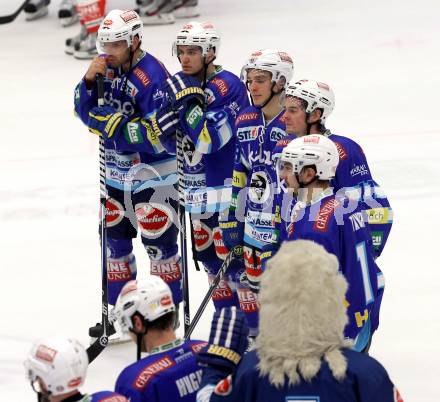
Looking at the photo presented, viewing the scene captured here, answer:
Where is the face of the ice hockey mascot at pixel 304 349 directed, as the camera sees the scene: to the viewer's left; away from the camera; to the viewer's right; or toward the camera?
away from the camera

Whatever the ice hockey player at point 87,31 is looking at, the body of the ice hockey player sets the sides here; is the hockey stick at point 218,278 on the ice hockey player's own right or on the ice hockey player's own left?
on the ice hockey player's own left

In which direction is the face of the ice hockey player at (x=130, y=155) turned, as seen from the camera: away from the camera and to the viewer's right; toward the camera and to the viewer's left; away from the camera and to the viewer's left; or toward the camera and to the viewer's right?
toward the camera and to the viewer's left

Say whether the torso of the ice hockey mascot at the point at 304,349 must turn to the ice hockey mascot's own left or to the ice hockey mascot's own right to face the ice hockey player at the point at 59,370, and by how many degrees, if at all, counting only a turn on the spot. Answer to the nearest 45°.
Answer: approximately 90° to the ice hockey mascot's own left

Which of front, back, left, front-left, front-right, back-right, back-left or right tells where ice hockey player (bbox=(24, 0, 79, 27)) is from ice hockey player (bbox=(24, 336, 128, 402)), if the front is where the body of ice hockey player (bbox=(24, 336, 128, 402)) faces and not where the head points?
front-right

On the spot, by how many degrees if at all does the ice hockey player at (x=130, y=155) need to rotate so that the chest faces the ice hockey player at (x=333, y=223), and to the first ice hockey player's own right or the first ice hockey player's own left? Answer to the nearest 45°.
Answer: approximately 90° to the first ice hockey player's own left

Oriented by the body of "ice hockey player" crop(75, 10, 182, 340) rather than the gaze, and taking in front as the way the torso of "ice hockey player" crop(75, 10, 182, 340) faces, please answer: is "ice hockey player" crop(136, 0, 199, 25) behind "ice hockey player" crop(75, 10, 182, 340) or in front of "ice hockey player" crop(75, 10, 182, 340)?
behind

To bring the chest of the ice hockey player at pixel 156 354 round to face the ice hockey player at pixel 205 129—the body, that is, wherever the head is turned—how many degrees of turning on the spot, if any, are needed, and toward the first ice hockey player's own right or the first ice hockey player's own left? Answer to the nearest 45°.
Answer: approximately 45° to the first ice hockey player's own right

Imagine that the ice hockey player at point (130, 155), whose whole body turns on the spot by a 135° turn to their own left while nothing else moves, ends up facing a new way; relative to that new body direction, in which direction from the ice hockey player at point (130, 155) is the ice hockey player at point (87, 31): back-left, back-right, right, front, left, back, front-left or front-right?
left

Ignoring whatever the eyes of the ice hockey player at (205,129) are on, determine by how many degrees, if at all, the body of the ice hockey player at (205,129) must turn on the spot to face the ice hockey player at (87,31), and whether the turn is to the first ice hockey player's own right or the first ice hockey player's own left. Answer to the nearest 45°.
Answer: approximately 135° to the first ice hockey player's own right
